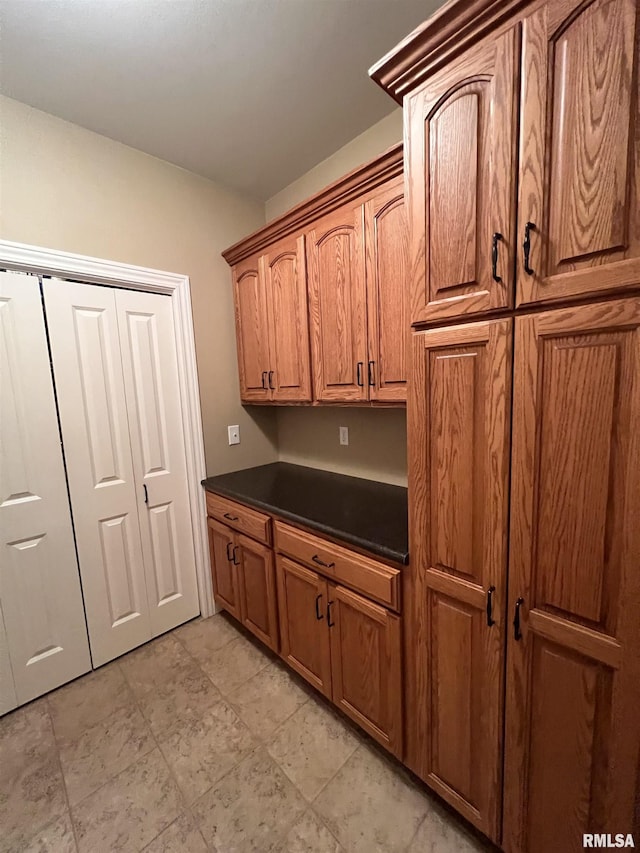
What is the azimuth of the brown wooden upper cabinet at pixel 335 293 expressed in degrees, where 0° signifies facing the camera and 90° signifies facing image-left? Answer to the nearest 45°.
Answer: approximately 45°

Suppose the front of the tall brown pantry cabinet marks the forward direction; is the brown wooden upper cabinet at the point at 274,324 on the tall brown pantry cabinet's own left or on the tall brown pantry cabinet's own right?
on the tall brown pantry cabinet's own right

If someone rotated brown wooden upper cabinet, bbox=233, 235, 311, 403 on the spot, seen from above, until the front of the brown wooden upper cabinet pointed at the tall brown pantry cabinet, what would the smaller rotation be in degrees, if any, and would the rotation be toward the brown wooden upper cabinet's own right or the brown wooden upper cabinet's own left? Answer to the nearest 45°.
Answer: approximately 90° to the brown wooden upper cabinet's own left

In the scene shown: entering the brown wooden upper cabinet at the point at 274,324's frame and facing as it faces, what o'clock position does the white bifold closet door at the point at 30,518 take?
The white bifold closet door is roughly at 1 o'clock from the brown wooden upper cabinet.

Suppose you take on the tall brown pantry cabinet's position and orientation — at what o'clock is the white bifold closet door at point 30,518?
The white bifold closet door is roughly at 1 o'clock from the tall brown pantry cabinet.

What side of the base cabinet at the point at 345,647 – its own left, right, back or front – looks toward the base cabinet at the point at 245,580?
right

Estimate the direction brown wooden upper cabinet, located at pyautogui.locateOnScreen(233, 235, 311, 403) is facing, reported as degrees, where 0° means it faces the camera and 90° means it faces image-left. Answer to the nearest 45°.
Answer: approximately 45°

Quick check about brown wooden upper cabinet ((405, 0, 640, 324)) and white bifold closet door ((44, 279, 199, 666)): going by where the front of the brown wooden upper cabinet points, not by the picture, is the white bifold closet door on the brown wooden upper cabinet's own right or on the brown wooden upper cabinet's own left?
on the brown wooden upper cabinet's own right
